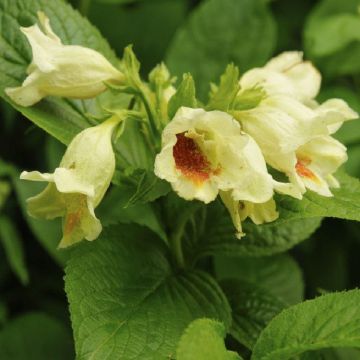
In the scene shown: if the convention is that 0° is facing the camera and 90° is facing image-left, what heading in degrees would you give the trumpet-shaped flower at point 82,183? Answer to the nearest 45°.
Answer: approximately 45°
